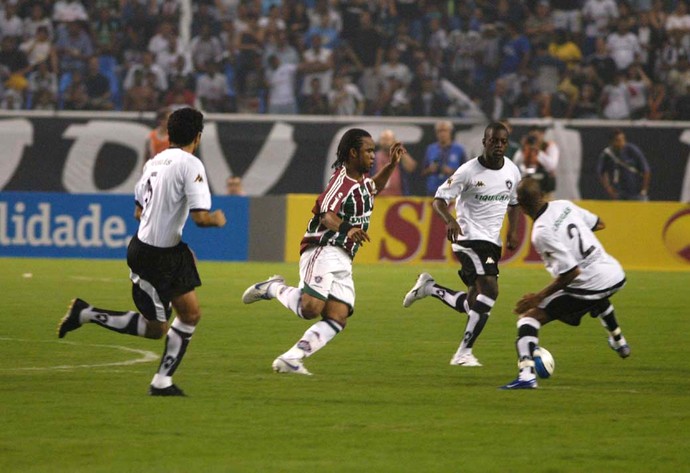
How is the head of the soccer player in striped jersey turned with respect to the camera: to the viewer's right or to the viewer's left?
to the viewer's right

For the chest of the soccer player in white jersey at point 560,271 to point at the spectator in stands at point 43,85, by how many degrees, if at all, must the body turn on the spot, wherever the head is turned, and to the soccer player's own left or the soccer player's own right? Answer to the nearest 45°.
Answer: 0° — they already face them

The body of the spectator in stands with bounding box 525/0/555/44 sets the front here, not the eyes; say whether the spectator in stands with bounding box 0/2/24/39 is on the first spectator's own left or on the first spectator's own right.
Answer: on the first spectator's own right

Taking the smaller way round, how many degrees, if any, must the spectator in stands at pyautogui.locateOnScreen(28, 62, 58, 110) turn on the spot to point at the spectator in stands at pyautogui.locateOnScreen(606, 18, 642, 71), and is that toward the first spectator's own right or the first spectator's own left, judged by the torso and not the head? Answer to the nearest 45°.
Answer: approximately 90° to the first spectator's own left

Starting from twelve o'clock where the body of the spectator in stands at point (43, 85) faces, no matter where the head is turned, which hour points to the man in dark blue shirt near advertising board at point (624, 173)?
the man in dark blue shirt near advertising board at point (624, 173) is roughly at 10 o'clock from the spectator in stands at point (43, 85).

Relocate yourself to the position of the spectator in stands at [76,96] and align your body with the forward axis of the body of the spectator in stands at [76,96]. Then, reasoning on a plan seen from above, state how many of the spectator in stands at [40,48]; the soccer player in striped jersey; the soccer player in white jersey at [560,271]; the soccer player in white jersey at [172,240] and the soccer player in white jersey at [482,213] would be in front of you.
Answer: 4

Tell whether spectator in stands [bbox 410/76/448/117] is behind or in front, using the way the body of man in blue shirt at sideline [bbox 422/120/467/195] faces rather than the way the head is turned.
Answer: behind

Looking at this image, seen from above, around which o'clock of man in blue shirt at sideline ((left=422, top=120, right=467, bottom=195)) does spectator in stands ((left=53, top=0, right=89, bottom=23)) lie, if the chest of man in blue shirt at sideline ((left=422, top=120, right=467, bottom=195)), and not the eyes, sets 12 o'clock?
spectator in stands ((left=53, top=0, right=89, bottom=23)) is roughly at 4 o'clock from man in blue shirt at sideline ((left=422, top=120, right=467, bottom=195)).

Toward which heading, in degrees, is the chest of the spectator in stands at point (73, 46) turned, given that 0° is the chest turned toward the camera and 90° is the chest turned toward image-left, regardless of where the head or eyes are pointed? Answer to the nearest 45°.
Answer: approximately 0°

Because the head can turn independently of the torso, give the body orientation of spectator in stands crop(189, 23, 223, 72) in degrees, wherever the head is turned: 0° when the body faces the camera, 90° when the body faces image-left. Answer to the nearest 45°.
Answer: approximately 0°

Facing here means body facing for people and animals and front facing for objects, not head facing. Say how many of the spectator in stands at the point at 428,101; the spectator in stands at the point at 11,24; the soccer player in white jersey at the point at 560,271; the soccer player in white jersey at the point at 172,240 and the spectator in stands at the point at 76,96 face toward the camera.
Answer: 3
